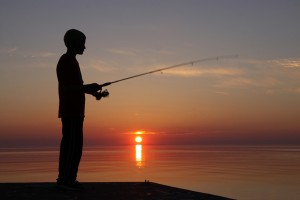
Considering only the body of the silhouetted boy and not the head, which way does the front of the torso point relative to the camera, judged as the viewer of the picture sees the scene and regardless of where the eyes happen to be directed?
to the viewer's right

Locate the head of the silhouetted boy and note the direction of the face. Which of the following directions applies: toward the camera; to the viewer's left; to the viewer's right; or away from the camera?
to the viewer's right
